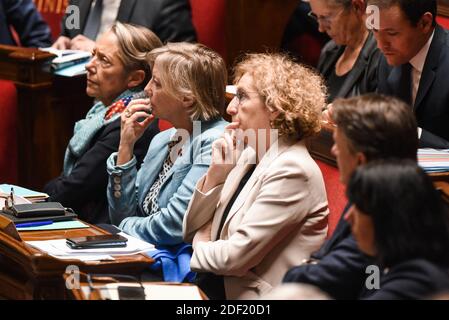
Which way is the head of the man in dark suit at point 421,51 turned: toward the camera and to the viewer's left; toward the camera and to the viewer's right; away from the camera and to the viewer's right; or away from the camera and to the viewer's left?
toward the camera and to the viewer's left

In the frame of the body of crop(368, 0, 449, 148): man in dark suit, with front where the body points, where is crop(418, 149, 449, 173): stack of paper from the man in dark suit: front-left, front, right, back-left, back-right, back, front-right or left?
front-left

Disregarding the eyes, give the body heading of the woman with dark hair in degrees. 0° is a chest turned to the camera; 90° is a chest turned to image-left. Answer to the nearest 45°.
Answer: approximately 90°

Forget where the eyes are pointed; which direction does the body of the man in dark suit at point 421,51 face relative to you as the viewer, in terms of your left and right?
facing the viewer and to the left of the viewer

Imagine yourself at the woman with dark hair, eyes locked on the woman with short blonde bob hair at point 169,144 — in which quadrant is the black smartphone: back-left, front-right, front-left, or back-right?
front-left
